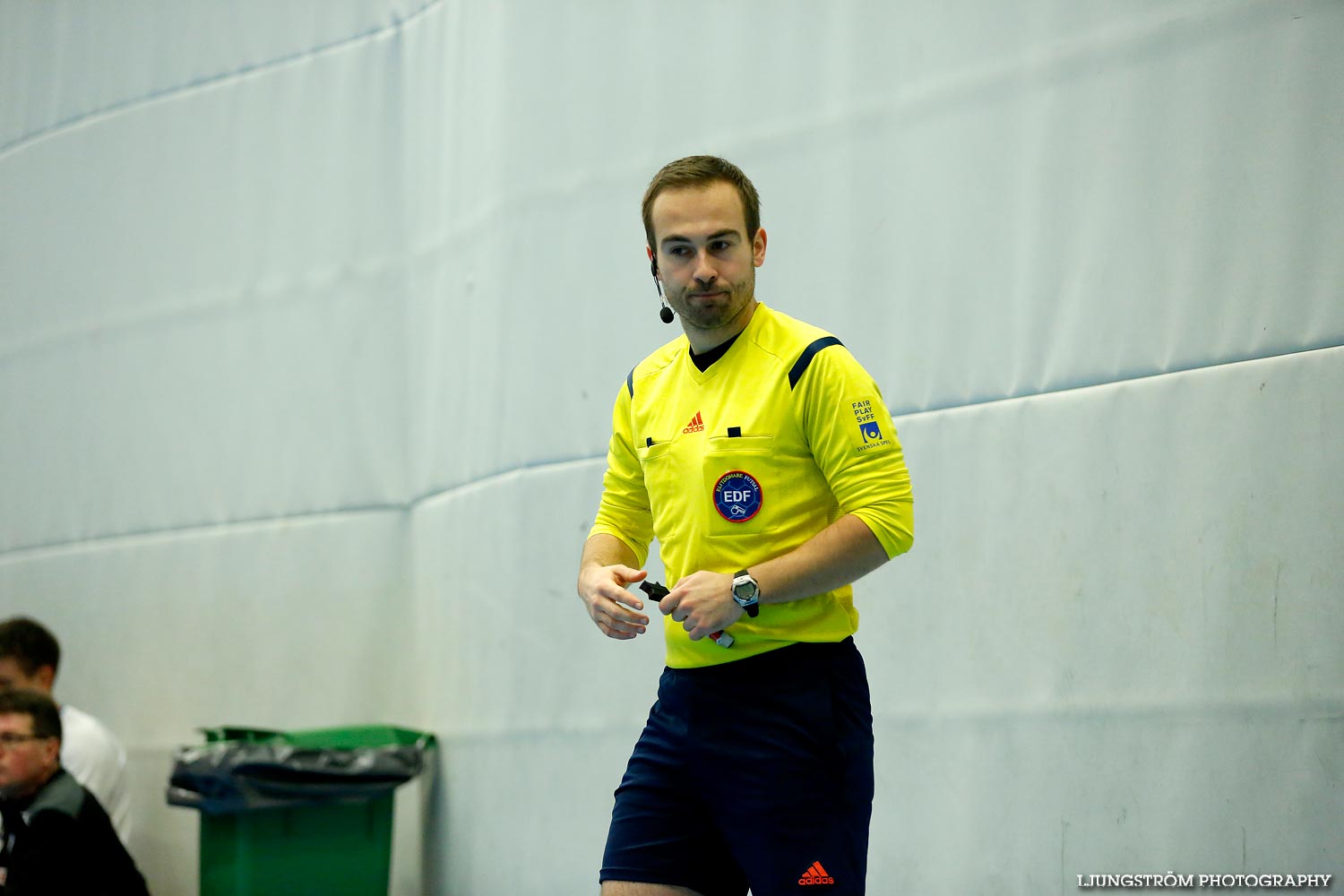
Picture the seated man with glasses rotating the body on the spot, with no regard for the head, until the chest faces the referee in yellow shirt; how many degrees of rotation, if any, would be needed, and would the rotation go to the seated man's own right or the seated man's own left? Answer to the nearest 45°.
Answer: approximately 45° to the seated man's own left

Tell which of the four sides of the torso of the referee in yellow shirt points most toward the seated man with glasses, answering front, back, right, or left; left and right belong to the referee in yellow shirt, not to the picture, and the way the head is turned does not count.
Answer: right

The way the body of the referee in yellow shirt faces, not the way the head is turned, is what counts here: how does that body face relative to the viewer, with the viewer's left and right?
facing the viewer and to the left of the viewer

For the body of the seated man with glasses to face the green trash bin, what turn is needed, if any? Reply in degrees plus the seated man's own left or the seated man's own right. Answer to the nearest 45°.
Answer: approximately 135° to the seated man's own left

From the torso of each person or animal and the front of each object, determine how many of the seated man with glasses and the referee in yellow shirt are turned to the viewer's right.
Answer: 0

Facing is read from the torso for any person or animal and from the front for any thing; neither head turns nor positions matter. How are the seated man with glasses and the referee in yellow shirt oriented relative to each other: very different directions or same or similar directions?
same or similar directions
